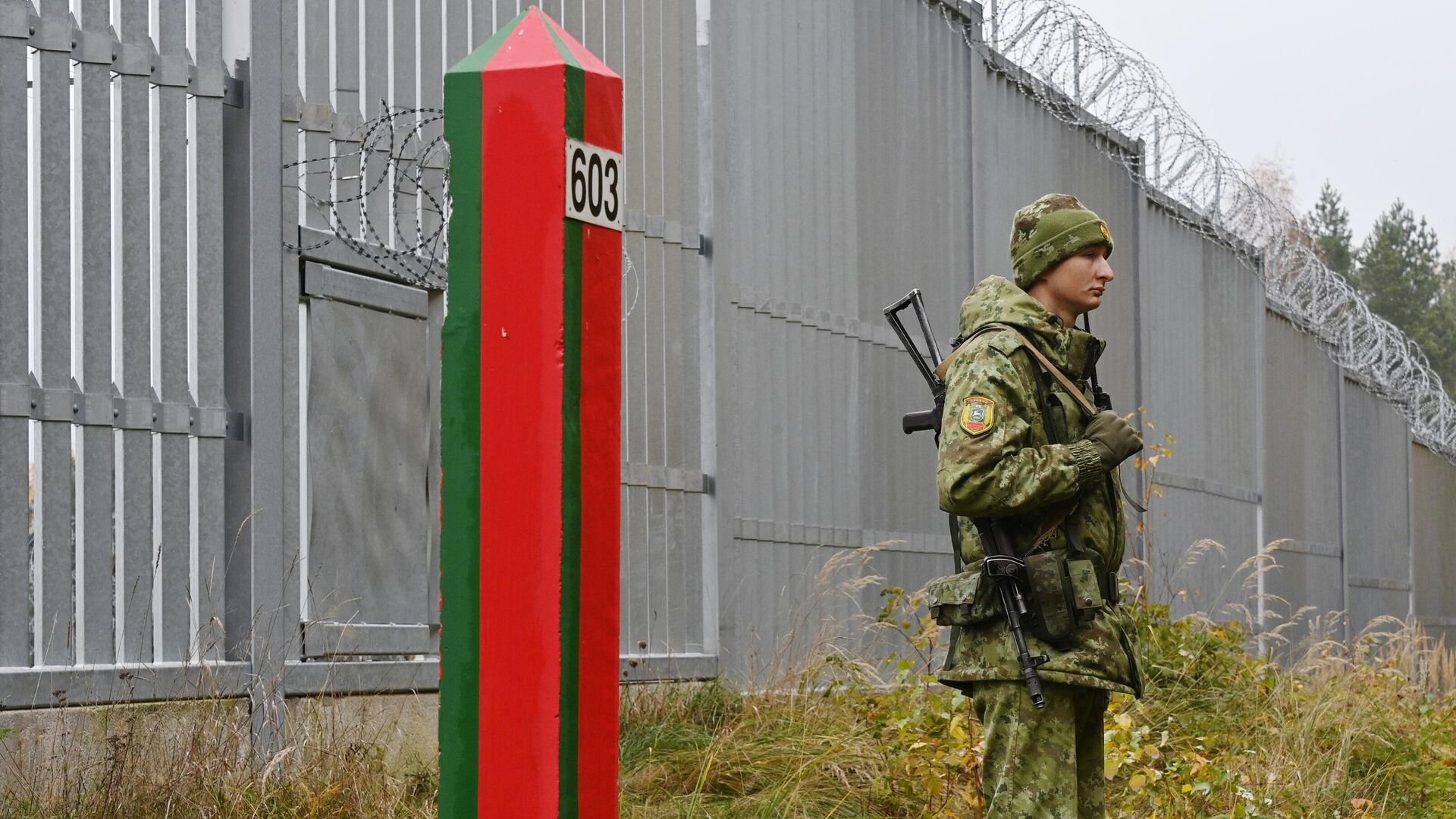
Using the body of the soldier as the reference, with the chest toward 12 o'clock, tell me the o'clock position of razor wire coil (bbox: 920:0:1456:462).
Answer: The razor wire coil is roughly at 9 o'clock from the soldier.

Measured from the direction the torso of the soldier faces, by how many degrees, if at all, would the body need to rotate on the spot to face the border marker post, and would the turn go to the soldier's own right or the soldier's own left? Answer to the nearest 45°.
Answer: approximately 90° to the soldier's own right

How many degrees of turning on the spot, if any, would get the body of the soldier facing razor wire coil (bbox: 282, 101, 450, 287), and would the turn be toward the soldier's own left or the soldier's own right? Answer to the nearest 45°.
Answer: approximately 135° to the soldier's own left

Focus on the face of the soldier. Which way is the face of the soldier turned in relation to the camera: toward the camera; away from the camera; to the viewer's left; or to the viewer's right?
to the viewer's right

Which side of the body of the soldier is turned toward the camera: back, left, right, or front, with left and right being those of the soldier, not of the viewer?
right
